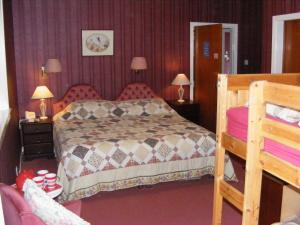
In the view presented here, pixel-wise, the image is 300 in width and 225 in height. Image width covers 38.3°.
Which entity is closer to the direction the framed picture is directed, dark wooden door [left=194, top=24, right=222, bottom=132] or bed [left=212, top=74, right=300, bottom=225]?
the bed

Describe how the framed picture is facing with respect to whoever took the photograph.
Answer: facing the viewer

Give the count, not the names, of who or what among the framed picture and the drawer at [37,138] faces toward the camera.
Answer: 2

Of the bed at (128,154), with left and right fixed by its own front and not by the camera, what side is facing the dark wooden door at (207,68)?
left

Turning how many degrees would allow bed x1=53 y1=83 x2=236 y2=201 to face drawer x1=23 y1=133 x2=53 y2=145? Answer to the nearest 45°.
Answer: approximately 180°

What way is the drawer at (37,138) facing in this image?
toward the camera

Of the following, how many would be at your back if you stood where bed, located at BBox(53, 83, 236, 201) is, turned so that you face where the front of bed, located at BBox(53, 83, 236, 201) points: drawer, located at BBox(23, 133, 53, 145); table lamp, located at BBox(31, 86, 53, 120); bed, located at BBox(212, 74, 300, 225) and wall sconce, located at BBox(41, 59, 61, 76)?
3

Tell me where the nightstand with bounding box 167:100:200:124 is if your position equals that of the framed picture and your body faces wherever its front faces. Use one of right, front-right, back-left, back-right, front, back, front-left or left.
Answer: left

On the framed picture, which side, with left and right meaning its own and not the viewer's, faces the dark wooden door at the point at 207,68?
left

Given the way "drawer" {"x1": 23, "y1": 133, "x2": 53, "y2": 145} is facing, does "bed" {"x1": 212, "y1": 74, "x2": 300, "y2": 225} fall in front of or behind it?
in front

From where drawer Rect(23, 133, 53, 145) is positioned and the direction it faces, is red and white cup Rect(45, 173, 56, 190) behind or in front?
in front
